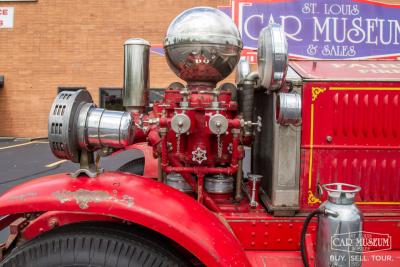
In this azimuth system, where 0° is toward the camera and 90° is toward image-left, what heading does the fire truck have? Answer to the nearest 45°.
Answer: approximately 90°

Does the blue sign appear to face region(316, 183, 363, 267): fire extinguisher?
yes

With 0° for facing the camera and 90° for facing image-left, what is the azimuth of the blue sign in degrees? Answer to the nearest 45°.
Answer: approximately 0°

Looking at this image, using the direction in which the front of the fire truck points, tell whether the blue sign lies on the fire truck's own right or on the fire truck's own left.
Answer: on the fire truck's own right

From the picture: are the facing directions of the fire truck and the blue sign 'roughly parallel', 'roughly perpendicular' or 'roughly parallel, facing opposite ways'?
roughly perpendicular

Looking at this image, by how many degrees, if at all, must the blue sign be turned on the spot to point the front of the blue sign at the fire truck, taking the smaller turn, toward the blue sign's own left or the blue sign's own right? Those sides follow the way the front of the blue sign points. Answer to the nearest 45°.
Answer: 0° — it already faces it

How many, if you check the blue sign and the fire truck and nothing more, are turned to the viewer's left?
1
